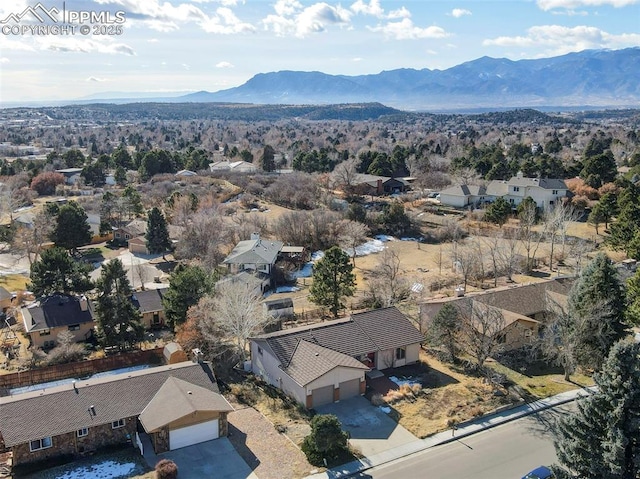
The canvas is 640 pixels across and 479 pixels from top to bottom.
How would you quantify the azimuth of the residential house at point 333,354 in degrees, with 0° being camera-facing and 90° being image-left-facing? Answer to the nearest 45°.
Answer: approximately 315°

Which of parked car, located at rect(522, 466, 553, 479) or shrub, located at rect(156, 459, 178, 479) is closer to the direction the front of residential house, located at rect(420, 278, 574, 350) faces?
the parked car

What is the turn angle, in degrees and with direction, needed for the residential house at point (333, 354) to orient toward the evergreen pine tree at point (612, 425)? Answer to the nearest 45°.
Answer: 0° — it already faces it

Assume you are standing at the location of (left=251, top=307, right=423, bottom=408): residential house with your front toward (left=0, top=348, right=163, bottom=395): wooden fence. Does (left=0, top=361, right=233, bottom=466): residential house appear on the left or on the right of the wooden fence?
left

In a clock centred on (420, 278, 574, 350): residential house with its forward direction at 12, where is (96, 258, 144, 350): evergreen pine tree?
The evergreen pine tree is roughly at 4 o'clock from the residential house.

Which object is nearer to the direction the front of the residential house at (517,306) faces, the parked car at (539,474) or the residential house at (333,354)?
the parked car

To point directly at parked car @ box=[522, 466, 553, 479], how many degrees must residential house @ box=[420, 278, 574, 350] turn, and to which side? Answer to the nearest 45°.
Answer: approximately 45° to its right

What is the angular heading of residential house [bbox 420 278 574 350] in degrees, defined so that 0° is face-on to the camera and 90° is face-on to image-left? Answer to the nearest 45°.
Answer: approximately 315°

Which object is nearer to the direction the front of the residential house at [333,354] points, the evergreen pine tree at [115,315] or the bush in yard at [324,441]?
the bush in yard

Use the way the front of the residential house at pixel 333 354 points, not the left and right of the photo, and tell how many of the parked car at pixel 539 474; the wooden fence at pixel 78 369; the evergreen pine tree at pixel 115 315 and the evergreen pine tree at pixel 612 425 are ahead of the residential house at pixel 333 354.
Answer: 2
